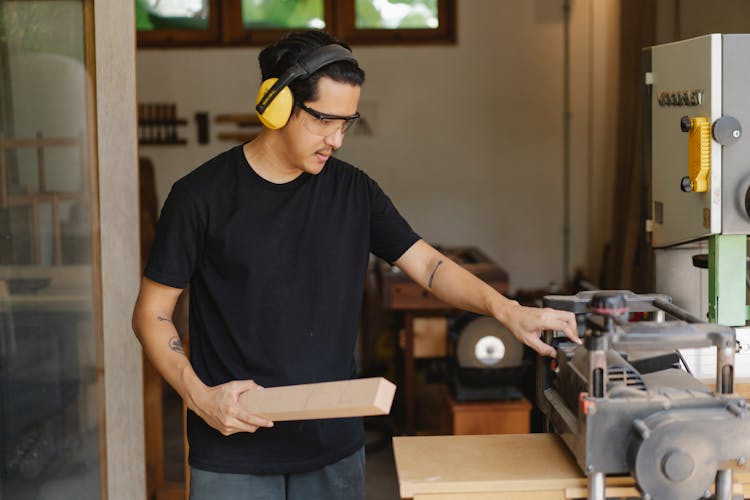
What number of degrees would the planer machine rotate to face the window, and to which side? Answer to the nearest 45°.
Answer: approximately 45° to its right

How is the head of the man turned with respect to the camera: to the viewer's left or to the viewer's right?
to the viewer's right

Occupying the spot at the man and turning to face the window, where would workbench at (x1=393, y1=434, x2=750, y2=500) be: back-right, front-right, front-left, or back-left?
back-right

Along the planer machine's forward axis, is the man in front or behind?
in front

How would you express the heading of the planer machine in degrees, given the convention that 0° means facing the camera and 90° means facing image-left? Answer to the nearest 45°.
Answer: approximately 90°

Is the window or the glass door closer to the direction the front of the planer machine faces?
the glass door

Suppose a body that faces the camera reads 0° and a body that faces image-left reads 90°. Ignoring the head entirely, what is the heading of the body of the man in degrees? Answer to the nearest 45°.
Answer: approximately 315°

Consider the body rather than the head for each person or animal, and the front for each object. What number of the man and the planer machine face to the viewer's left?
1

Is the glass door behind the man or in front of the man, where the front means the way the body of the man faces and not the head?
behind

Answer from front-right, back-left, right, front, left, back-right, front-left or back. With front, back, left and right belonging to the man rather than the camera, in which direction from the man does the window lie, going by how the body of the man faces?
back-left
